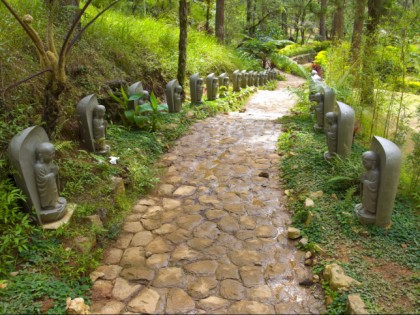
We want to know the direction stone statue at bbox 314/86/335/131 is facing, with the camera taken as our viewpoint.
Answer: facing to the left of the viewer

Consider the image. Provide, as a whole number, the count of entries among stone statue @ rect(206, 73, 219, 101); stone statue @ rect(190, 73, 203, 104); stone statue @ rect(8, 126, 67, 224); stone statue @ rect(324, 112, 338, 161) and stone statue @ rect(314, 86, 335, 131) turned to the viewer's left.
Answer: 2

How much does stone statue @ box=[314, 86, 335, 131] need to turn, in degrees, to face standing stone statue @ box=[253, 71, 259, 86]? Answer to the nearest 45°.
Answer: approximately 90° to its right

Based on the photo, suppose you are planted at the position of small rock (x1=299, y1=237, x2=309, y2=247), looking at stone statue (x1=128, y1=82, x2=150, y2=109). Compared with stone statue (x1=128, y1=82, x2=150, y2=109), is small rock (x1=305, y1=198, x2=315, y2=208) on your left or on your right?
right

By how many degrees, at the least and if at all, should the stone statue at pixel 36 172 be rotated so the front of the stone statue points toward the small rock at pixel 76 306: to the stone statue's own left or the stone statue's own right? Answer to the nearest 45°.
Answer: approximately 45° to the stone statue's own right

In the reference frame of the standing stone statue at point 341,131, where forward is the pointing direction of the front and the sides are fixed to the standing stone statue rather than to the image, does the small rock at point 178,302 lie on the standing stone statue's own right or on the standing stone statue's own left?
on the standing stone statue's own left

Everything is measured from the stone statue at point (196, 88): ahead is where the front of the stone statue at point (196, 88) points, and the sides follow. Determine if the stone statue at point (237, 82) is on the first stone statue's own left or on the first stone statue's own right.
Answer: on the first stone statue's own left

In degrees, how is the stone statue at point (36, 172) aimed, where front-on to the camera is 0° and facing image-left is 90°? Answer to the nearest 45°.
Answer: approximately 315°

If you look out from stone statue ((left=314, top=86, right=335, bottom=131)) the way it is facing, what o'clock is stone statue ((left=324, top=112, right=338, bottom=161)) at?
stone statue ((left=324, top=112, right=338, bottom=161)) is roughly at 9 o'clock from stone statue ((left=314, top=86, right=335, bottom=131)).

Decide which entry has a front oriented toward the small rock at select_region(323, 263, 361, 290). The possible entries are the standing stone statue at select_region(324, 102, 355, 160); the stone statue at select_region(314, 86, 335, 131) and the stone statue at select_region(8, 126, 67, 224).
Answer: the stone statue at select_region(8, 126, 67, 224)

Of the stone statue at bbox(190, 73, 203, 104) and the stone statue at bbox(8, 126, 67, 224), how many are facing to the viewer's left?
0

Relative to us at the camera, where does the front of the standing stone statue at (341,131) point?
facing to the left of the viewer
